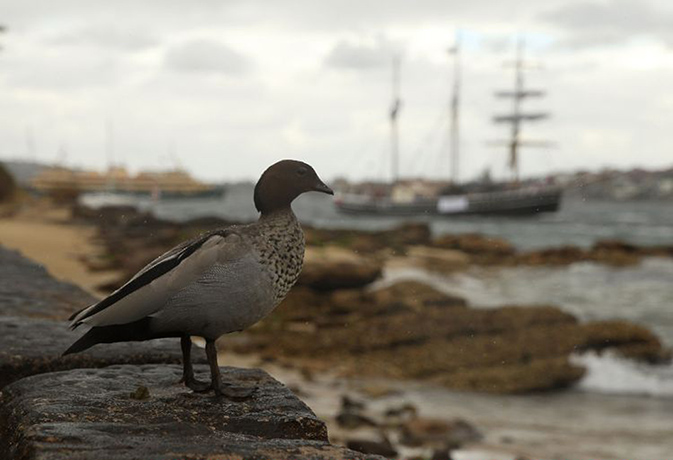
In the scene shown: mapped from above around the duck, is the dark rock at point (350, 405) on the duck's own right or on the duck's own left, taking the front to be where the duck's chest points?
on the duck's own left

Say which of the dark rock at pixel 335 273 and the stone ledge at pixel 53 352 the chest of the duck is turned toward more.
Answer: the dark rock

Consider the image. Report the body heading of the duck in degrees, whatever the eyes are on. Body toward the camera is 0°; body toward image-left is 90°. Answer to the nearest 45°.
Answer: approximately 270°

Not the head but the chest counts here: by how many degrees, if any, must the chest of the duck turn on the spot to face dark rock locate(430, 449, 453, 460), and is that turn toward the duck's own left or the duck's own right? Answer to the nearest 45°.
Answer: approximately 45° to the duck's own left

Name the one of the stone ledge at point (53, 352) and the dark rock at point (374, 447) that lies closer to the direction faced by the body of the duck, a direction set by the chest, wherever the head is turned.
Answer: the dark rock
